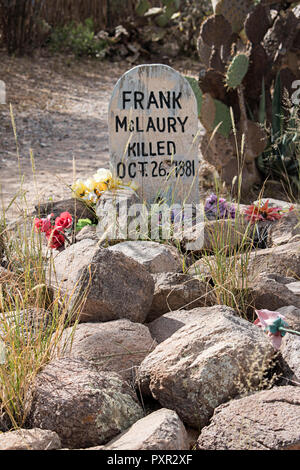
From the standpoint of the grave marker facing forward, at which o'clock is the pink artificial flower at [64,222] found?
The pink artificial flower is roughly at 1 o'clock from the grave marker.

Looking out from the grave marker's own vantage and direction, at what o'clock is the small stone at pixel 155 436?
The small stone is roughly at 12 o'clock from the grave marker.

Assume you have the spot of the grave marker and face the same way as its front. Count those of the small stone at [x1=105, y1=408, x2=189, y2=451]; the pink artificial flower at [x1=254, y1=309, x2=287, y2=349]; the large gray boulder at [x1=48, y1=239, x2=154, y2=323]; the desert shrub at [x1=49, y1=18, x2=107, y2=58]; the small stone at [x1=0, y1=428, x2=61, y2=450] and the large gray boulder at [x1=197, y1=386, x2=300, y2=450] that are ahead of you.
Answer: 5

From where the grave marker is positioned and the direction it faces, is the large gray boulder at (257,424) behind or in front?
in front

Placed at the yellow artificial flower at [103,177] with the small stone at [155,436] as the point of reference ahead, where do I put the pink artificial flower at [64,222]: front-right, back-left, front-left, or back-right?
front-right

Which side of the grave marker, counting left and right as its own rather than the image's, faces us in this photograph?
front

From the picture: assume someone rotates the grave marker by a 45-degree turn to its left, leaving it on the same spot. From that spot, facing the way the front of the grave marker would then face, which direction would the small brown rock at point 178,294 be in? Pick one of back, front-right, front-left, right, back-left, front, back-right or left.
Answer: front-right

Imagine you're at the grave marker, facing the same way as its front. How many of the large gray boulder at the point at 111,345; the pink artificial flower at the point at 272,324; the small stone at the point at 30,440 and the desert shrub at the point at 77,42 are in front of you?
3

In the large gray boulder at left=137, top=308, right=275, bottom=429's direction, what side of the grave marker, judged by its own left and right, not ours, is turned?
front

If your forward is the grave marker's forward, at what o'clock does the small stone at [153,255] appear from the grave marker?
The small stone is roughly at 12 o'clock from the grave marker.

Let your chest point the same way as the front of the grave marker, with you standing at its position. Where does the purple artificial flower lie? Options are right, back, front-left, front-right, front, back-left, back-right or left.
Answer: front-left

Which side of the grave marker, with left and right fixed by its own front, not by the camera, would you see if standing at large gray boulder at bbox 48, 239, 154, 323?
front
